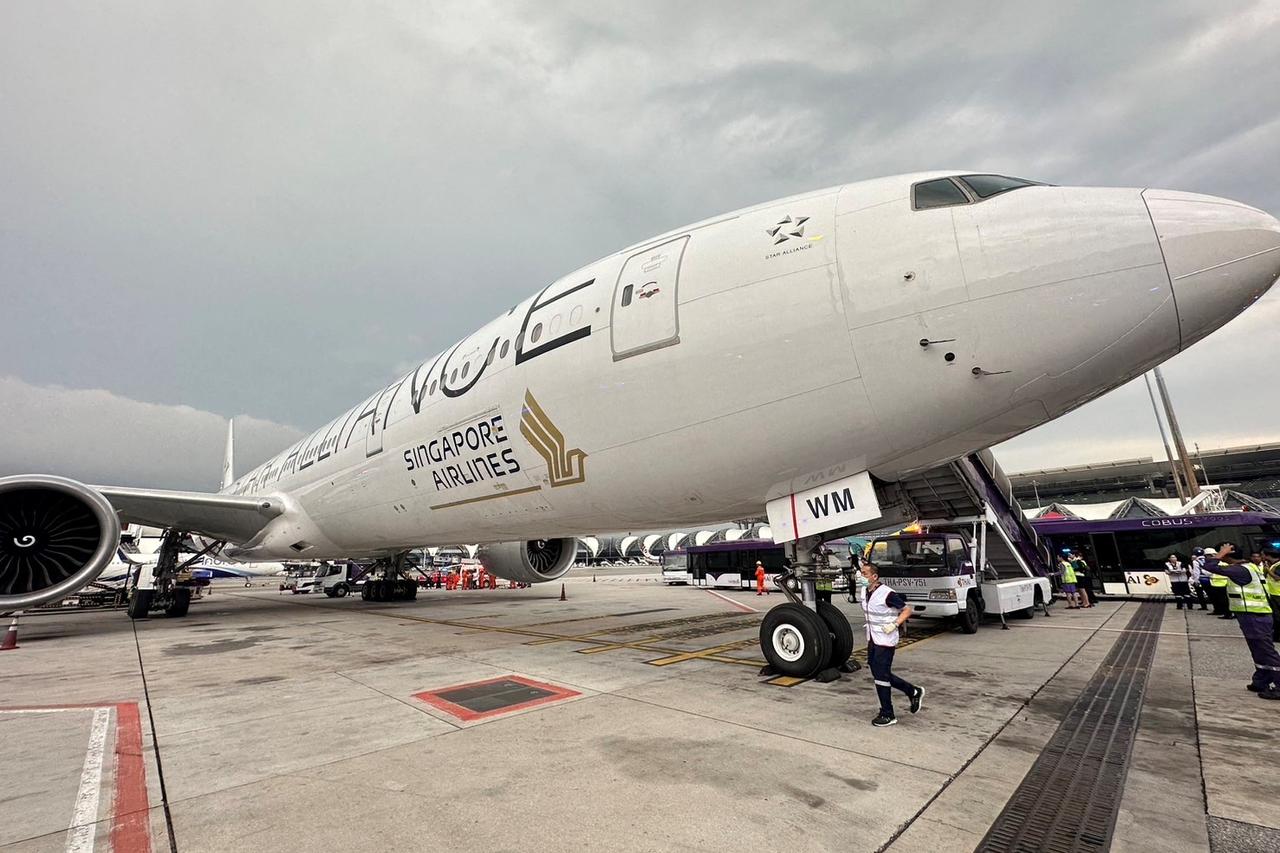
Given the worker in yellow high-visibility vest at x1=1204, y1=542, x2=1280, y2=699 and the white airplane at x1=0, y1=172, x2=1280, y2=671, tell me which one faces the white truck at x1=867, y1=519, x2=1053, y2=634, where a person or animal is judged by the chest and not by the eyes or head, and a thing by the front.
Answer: the worker in yellow high-visibility vest

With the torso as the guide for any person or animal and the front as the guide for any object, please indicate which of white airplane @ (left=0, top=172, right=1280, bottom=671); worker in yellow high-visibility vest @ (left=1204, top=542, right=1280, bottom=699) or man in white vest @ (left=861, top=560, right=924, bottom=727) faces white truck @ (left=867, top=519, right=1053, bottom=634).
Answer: the worker in yellow high-visibility vest

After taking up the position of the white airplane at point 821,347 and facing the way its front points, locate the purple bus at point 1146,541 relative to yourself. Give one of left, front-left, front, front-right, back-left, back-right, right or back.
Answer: left

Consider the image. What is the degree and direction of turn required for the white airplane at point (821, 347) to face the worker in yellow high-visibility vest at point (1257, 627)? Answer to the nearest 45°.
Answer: approximately 45° to its left

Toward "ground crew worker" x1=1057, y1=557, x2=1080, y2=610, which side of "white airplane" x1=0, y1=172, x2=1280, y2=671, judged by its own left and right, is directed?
front

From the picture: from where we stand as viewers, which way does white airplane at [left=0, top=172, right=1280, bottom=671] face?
facing the viewer and to the right of the viewer

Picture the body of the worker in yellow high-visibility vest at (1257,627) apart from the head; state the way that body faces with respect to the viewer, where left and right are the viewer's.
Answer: facing away from the viewer and to the left of the viewer
